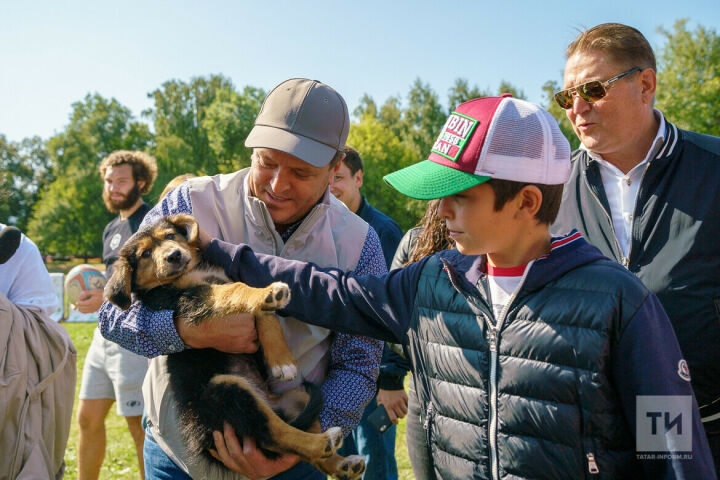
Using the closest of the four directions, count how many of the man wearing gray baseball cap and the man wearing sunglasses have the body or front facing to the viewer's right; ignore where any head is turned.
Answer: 0

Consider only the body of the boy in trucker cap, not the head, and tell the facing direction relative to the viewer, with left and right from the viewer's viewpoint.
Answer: facing the viewer and to the left of the viewer

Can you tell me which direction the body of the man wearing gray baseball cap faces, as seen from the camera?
toward the camera

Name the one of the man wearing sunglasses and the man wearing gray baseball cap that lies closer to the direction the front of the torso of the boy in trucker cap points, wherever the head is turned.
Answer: the man wearing gray baseball cap

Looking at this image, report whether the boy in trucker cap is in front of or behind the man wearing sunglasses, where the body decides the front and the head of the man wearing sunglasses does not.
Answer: in front

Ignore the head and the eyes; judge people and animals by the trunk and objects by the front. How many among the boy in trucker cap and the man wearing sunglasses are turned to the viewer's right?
0

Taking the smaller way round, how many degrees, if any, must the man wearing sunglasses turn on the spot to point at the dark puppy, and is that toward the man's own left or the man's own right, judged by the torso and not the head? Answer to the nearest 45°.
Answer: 0° — they already face it

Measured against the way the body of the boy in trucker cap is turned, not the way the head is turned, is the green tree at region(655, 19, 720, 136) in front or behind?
behind

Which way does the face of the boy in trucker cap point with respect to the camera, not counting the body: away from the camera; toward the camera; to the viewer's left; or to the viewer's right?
to the viewer's left

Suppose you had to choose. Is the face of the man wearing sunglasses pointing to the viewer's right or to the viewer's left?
to the viewer's left

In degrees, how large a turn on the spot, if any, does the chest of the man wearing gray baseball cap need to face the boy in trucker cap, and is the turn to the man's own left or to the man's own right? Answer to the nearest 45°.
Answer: approximately 45° to the man's own left
